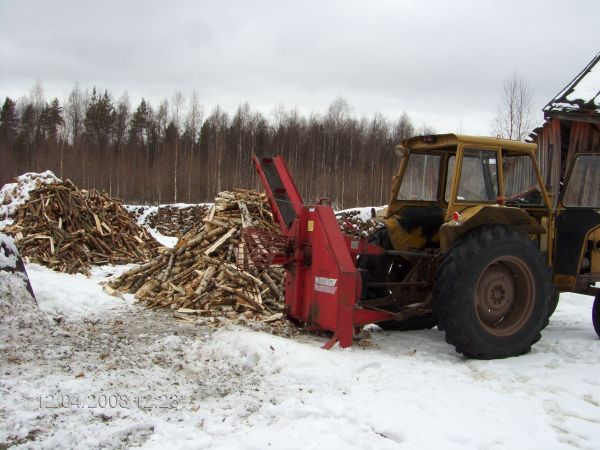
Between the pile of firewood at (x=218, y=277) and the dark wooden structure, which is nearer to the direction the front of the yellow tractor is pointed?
the dark wooden structure

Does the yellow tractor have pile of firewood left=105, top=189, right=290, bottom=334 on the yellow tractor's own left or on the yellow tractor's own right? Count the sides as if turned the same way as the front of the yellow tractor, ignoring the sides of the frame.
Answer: on the yellow tractor's own left

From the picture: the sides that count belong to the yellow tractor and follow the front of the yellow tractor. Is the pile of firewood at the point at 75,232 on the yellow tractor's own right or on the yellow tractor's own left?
on the yellow tractor's own left

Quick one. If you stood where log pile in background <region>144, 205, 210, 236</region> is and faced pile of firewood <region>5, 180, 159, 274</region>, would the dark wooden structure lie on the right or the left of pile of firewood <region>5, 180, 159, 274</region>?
left

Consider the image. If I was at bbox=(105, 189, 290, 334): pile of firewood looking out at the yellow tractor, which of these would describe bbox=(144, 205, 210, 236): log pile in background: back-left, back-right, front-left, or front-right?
back-left

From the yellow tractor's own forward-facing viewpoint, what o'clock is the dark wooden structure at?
The dark wooden structure is roughly at 11 o'clock from the yellow tractor.

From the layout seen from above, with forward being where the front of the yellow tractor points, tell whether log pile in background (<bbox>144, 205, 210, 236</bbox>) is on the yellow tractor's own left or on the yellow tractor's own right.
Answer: on the yellow tractor's own left

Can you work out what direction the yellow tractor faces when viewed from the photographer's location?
facing away from the viewer and to the right of the viewer
